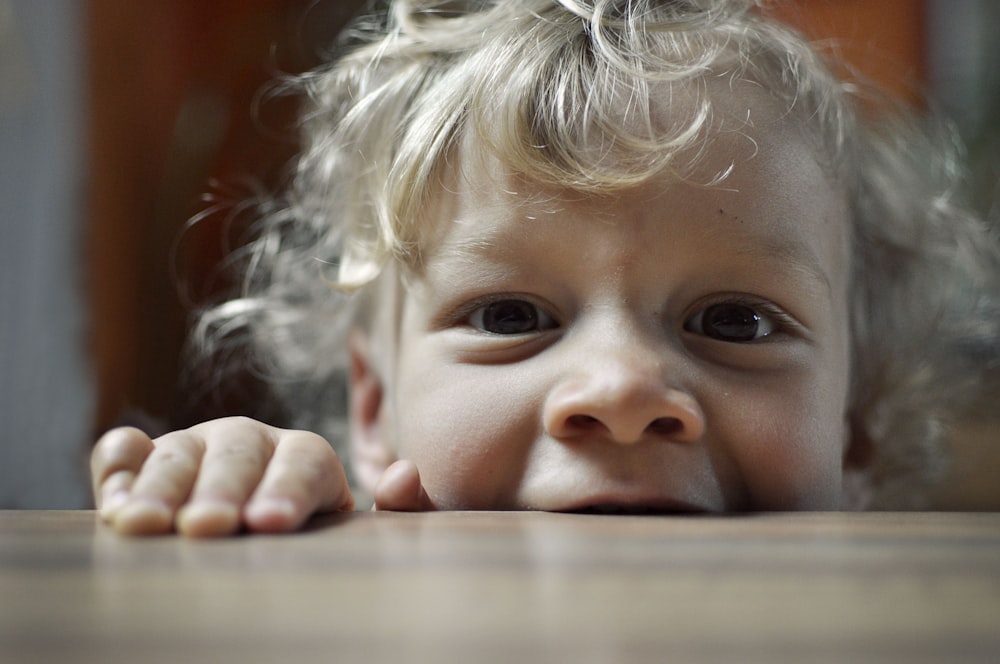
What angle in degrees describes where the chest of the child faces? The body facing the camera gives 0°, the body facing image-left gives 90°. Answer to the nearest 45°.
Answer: approximately 0°
